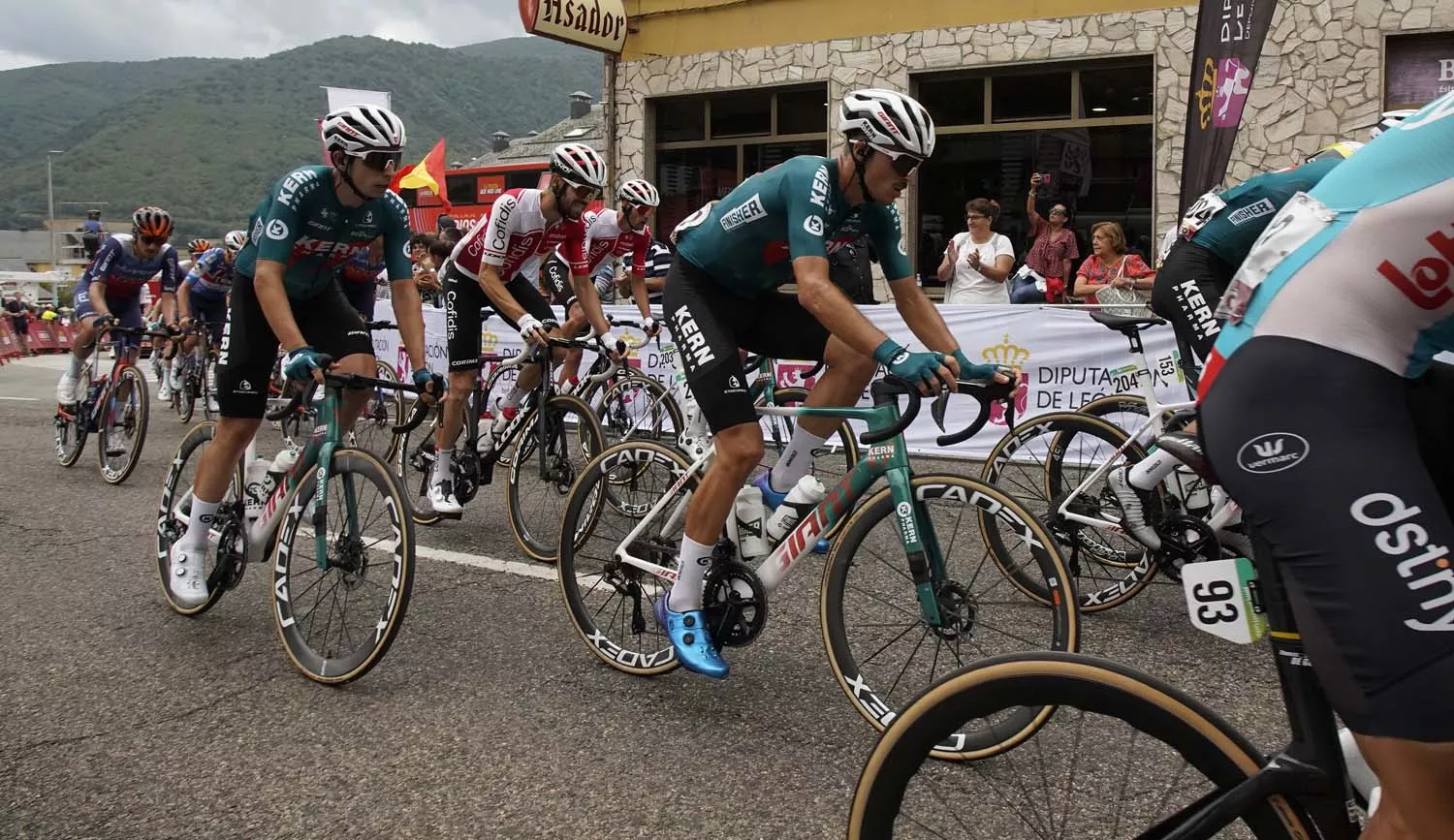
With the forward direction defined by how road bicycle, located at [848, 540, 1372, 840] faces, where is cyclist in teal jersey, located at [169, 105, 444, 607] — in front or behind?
behind

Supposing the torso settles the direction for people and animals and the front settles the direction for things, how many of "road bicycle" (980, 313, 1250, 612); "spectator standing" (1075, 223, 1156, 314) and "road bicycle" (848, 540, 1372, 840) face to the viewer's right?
2

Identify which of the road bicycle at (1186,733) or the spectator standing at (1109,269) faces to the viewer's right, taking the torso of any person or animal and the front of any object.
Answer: the road bicycle

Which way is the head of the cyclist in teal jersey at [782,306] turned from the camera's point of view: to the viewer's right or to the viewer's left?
to the viewer's right

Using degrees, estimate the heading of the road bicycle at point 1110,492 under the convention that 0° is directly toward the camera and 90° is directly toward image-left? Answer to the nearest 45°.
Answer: approximately 270°

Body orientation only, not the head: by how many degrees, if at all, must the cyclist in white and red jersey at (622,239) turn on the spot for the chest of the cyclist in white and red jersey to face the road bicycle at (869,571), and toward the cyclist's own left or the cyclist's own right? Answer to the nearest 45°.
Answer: approximately 45° to the cyclist's own right

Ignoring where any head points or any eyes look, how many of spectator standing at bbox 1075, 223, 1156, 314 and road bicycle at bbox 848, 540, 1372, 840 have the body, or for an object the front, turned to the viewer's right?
1
